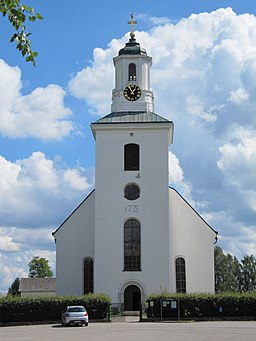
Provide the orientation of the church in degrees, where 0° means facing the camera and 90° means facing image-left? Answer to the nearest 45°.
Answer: approximately 0°

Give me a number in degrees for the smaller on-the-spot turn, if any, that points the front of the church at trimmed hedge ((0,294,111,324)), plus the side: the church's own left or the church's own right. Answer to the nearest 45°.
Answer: approximately 45° to the church's own right

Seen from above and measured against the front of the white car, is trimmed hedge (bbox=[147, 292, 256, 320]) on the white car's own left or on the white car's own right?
on the white car's own right

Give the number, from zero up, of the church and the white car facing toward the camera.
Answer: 1

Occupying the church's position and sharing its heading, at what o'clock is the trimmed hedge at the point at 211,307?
The trimmed hedge is roughly at 11 o'clock from the church.

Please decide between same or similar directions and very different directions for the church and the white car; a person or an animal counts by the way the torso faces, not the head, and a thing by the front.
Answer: very different directions

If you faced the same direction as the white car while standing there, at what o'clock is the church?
The church is roughly at 1 o'clock from the white car.

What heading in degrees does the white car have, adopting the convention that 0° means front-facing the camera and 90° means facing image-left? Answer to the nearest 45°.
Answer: approximately 180°
